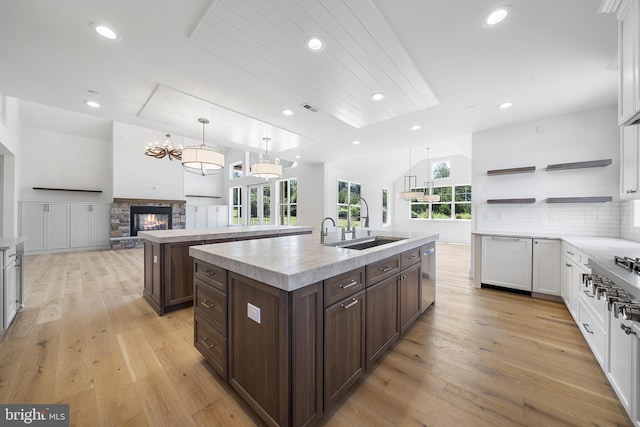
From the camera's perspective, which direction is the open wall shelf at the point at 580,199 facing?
toward the camera

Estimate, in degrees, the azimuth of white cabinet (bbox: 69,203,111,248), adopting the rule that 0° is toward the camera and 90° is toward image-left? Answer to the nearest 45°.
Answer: approximately 0°

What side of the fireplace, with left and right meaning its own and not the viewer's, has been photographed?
front

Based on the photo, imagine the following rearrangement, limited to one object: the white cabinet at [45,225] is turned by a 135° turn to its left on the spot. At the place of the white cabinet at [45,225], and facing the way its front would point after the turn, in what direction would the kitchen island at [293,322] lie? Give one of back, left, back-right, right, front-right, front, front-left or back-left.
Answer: back-right

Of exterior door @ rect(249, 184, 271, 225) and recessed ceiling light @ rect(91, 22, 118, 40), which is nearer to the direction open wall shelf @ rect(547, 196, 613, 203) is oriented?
the recessed ceiling light

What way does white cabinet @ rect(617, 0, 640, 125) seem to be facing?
to the viewer's left

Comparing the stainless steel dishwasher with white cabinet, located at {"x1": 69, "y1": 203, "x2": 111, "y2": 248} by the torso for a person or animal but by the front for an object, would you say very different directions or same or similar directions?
same or similar directions

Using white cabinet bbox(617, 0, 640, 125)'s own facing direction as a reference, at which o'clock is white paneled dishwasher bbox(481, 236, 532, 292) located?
white paneled dishwasher bbox(481, 236, 532, 292) is roughly at 2 o'clock from white cabinet bbox(617, 0, 640, 125).

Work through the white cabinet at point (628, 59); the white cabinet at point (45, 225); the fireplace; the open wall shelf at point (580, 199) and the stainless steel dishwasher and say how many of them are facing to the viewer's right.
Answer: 1

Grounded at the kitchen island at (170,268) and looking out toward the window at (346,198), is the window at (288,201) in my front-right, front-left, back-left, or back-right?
front-left

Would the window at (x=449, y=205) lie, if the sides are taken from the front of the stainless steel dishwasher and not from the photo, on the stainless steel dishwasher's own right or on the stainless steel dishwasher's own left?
on the stainless steel dishwasher's own left

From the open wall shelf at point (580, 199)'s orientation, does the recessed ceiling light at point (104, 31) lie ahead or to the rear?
ahead

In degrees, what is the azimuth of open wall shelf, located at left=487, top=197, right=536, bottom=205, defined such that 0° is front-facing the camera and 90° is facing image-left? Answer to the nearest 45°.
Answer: approximately 0°

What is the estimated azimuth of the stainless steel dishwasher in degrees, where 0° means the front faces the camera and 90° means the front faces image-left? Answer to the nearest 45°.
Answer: approximately 270°

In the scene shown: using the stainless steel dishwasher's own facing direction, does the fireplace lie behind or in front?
behind
